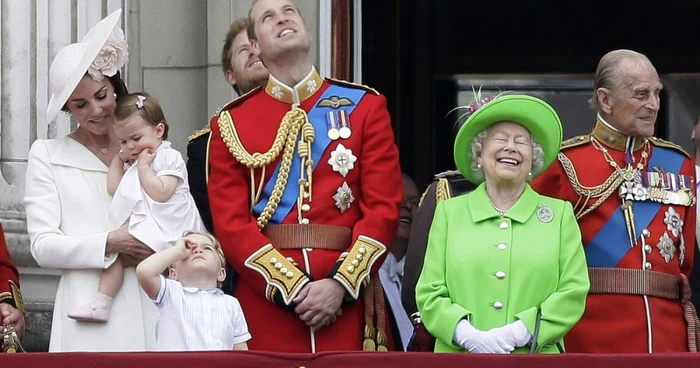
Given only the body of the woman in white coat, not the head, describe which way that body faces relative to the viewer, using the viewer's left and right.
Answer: facing the viewer and to the right of the viewer

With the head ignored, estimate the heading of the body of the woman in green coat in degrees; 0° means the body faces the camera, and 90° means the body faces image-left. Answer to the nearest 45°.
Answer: approximately 0°

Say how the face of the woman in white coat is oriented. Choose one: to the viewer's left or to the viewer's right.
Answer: to the viewer's right

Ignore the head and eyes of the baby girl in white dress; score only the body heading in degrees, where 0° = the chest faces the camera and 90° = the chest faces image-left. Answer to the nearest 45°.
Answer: approximately 45°

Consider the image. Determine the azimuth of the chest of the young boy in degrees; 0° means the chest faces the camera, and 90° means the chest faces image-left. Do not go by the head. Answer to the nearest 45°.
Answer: approximately 0°
